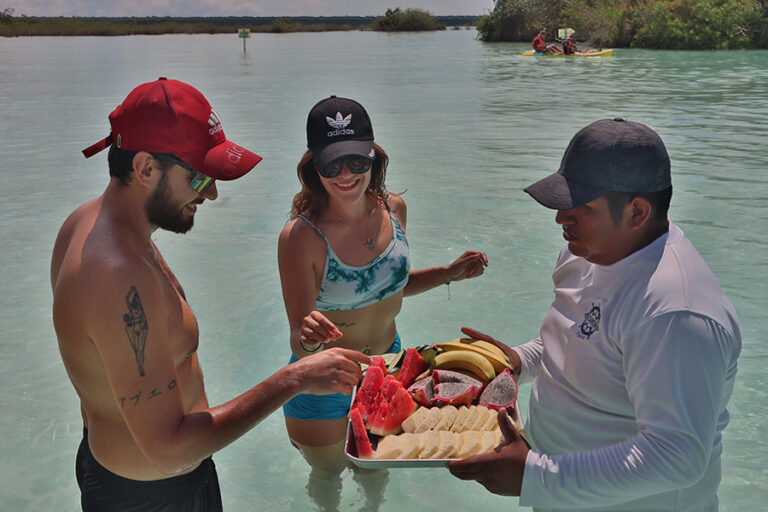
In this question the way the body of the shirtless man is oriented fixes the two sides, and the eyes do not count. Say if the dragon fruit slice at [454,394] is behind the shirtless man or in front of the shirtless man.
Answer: in front

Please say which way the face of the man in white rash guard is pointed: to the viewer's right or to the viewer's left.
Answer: to the viewer's left

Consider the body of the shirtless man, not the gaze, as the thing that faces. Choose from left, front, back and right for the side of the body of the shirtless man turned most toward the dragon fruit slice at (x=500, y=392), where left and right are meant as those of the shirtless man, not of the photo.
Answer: front

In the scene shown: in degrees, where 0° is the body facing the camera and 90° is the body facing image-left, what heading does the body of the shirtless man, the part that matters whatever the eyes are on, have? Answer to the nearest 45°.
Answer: approximately 270°

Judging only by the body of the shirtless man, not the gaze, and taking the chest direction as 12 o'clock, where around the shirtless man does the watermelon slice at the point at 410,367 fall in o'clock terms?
The watermelon slice is roughly at 11 o'clock from the shirtless man.

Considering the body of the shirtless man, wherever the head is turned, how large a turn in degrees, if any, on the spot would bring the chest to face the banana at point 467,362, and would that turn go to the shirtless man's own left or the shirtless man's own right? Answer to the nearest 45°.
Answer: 0° — they already face it

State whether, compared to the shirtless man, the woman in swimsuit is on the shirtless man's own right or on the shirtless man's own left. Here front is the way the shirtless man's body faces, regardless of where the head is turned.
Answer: on the shirtless man's own left

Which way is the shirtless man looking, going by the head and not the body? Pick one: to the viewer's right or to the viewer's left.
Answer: to the viewer's right

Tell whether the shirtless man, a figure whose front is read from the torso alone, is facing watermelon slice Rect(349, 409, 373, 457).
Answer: yes
